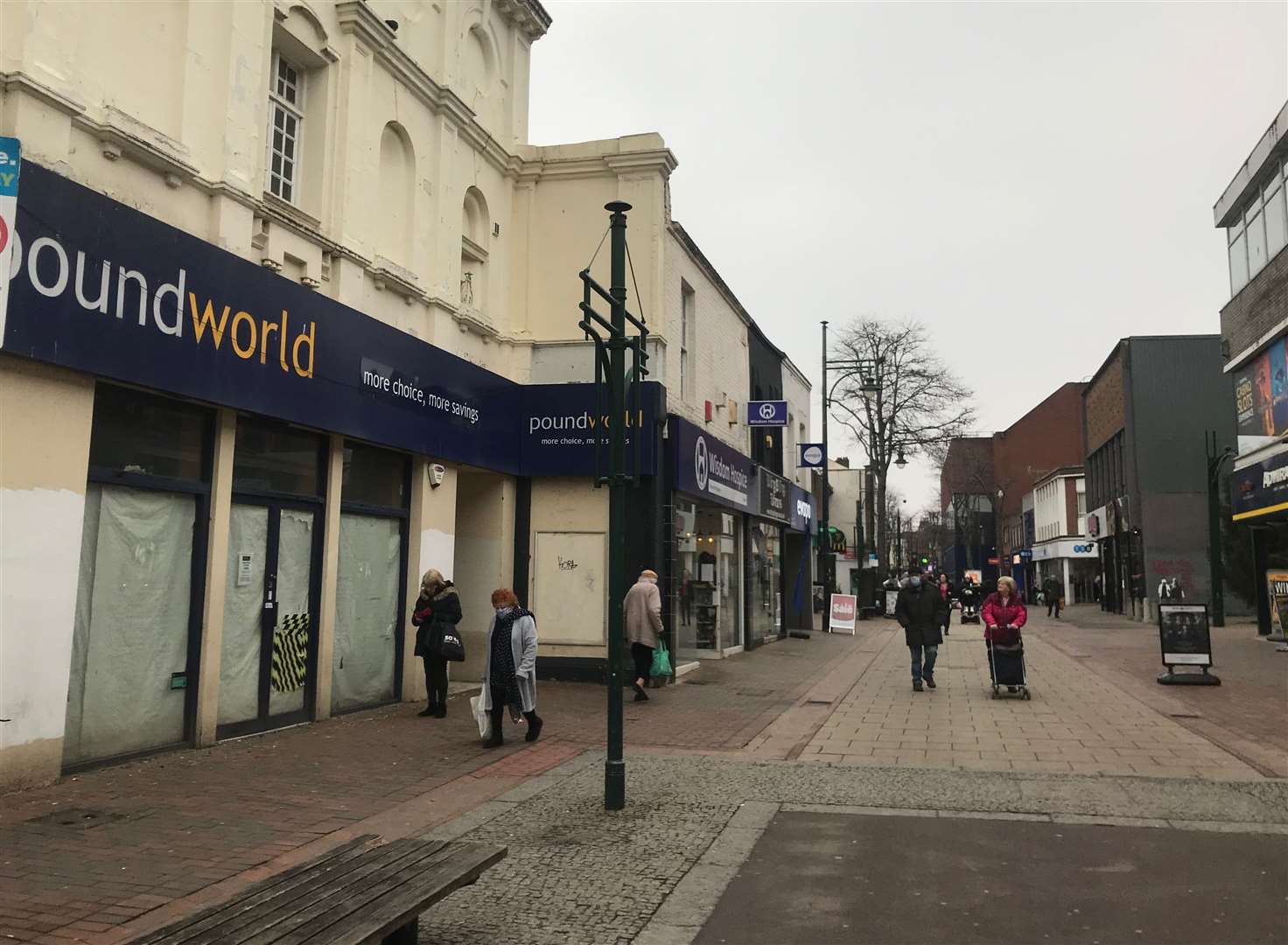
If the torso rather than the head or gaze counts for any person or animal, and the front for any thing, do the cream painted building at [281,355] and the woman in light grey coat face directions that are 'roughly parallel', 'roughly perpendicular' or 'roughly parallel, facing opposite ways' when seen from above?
roughly perpendicular

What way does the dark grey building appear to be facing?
to the viewer's left

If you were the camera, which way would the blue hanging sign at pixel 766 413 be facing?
facing the viewer

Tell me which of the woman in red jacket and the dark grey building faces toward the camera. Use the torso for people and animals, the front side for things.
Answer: the woman in red jacket

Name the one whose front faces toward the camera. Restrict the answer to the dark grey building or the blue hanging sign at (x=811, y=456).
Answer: the blue hanging sign

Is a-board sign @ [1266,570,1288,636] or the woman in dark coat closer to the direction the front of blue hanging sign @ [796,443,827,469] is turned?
the woman in dark coat

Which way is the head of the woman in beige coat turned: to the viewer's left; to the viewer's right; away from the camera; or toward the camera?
away from the camera

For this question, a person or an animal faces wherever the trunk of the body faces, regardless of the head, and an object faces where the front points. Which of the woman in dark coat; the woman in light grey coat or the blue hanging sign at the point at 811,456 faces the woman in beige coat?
the blue hanging sign

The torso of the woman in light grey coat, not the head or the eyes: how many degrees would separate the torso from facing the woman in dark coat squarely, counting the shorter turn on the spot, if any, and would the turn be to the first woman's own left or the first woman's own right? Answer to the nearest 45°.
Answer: approximately 90° to the first woman's own right

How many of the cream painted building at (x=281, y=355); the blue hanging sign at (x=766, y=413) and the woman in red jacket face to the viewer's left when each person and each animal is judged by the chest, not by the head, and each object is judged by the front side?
0

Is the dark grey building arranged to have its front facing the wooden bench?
no

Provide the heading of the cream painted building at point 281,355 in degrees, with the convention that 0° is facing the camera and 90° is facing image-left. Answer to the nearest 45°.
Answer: approximately 315°

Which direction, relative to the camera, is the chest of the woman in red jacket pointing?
toward the camera

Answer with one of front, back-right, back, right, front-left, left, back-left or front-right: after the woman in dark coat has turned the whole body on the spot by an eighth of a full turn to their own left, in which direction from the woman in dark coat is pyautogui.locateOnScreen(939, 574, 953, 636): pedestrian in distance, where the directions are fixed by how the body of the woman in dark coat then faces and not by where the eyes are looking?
back-left

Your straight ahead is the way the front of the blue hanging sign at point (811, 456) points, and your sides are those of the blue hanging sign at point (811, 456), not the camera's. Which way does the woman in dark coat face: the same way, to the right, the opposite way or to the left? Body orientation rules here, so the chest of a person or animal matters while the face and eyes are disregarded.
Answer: the same way

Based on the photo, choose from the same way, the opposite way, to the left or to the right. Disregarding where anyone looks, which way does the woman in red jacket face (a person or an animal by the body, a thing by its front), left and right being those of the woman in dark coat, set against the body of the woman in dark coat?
the same way

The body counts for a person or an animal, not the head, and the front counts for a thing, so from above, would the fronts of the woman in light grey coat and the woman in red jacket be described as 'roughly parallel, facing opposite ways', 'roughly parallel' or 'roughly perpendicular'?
roughly parallel

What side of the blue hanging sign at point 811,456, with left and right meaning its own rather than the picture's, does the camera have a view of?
front
